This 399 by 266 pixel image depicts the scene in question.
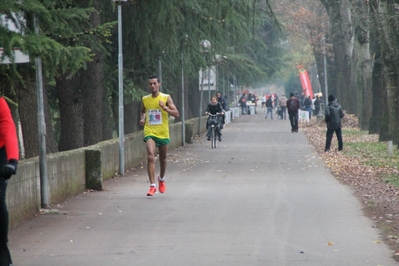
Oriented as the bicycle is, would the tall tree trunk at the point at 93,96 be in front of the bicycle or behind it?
in front

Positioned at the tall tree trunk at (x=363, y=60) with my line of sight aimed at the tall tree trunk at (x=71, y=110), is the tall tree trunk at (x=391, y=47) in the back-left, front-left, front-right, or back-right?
front-left

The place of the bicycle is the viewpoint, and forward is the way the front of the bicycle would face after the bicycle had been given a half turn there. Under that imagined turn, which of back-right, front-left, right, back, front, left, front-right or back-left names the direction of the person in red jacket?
back

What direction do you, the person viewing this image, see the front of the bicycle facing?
facing the viewer

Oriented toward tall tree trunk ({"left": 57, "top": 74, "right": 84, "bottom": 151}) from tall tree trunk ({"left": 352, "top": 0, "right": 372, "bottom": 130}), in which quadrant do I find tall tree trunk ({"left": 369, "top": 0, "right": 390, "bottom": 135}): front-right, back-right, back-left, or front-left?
front-left

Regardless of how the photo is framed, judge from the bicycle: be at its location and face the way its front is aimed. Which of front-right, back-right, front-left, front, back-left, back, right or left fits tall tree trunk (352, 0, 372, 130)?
back-left

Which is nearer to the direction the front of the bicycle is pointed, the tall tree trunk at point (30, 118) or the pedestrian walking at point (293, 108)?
the tall tree trunk

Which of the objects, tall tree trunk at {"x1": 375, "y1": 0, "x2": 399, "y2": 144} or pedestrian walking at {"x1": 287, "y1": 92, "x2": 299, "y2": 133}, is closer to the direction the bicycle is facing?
the tall tree trunk

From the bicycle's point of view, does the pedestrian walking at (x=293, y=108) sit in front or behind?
behind

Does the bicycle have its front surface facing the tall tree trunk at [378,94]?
no

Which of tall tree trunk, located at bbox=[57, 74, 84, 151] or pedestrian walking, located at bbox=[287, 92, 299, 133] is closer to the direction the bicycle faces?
the tall tree trunk
